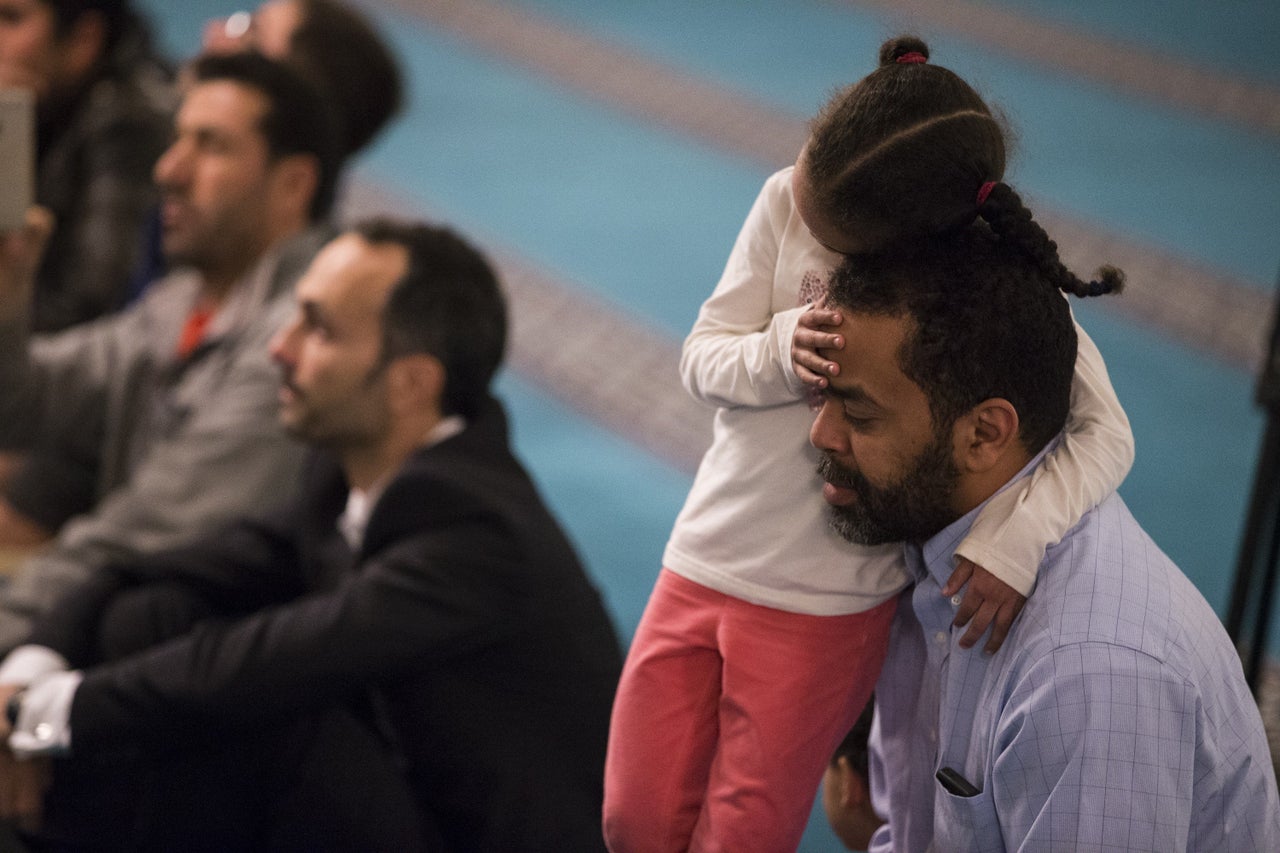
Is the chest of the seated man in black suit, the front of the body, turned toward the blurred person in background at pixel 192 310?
no

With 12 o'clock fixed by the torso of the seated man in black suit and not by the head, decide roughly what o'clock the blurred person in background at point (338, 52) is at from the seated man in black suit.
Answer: The blurred person in background is roughly at 3 o'clock from the seated man in black suit.

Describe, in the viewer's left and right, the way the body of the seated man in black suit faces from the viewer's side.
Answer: facing to the left of the viewer

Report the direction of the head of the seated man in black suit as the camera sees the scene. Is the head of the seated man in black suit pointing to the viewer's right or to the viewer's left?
to the viewer's left

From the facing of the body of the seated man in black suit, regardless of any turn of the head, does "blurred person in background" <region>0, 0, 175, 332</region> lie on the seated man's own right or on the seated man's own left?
on the seated man's own right

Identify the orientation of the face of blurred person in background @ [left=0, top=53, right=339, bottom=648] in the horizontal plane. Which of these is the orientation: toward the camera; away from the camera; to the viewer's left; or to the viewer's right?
to the viewer's left

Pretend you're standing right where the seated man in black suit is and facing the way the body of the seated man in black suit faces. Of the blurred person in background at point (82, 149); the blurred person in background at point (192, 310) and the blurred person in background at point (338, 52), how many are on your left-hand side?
0

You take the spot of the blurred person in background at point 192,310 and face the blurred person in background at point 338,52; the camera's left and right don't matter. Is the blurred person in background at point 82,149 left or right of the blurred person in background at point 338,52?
left
